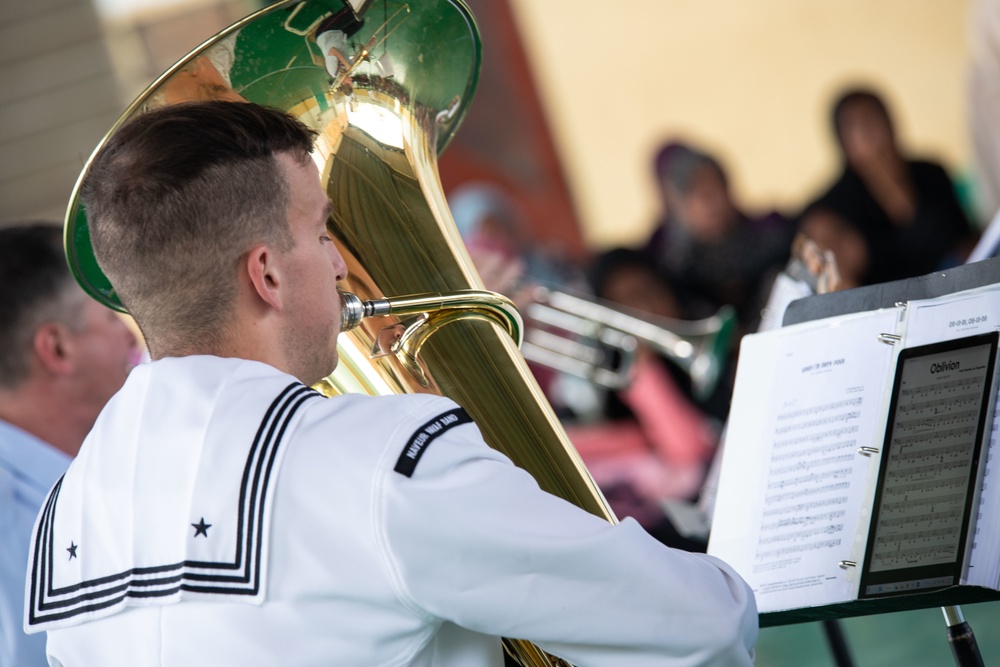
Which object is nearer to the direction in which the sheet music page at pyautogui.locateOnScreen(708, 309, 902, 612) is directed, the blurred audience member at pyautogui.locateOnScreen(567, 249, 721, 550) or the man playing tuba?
the man playing tuba

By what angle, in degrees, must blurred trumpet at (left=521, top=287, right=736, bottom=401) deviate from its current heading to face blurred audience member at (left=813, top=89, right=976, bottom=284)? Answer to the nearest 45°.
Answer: approximately 45° to its left

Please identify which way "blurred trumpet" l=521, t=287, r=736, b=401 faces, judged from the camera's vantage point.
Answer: facing to the right of the viewer

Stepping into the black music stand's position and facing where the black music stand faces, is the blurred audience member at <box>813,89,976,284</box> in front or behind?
behind

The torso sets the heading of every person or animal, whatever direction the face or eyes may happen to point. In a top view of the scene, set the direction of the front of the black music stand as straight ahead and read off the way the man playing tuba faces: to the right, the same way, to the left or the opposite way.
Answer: the opposite way

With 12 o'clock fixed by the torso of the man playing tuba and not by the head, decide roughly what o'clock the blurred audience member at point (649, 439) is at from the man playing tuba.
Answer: The blurred audience member is roughly at 11 o'clock from the man playing tuba.

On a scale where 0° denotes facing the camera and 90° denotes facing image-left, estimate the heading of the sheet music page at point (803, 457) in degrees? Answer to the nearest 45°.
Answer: approximately 45°

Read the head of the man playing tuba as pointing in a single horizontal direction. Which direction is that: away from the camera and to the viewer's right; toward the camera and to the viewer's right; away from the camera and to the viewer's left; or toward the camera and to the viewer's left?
away from the camera and to the viewer's right

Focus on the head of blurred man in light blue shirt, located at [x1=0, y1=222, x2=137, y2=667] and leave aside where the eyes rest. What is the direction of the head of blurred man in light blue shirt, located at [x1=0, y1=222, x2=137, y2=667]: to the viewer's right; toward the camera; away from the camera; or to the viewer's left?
to the viewer's right

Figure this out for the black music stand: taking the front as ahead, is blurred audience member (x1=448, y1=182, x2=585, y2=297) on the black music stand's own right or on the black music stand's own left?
on the black music stand's own right

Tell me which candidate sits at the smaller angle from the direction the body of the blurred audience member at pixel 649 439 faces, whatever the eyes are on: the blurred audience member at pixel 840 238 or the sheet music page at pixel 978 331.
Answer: the sheet music page
